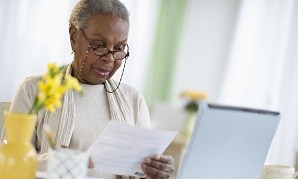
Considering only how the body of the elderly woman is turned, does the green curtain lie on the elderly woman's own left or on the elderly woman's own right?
on the elderly woman's own left

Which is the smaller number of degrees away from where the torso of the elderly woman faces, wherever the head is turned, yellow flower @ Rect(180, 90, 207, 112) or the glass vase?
the glass vase

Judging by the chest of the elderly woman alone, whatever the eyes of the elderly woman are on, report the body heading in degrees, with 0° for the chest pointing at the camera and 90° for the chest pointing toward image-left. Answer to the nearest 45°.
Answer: approximately 315°

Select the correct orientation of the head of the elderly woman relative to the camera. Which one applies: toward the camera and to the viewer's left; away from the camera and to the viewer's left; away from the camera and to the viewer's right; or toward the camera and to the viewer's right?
toward the camera and to the viewer's right

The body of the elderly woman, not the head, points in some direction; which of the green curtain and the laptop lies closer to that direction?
the laptop

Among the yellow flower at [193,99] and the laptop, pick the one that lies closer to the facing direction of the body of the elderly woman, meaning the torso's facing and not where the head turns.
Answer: the laptop

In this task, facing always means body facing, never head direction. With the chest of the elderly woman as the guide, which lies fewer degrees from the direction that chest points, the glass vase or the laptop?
the laptop

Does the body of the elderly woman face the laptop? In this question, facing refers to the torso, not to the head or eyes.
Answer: yes

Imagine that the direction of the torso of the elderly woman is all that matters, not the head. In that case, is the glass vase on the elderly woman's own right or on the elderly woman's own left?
on the elderly woman's own right
